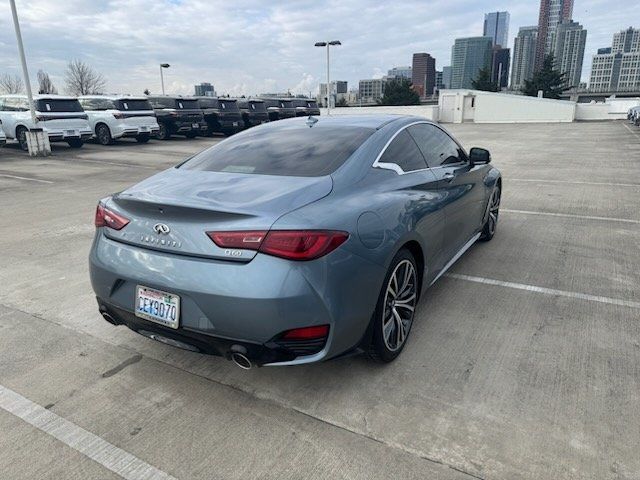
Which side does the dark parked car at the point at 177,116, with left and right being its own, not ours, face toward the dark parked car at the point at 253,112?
right

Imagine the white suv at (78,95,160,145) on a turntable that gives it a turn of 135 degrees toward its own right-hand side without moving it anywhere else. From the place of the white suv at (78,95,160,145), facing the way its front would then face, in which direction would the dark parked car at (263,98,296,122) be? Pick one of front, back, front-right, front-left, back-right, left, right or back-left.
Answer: front-left

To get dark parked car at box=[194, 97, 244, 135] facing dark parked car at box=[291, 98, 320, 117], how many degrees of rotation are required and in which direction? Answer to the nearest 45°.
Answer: approximately 90° to its right

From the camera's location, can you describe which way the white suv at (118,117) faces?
facing away from the viewer and to the left of the viewer

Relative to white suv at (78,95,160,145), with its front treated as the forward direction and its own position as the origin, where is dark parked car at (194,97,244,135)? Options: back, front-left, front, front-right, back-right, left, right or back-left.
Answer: right

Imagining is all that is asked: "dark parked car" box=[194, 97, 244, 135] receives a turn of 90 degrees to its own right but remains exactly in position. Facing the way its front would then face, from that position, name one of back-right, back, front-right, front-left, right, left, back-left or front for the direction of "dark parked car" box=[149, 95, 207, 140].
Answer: back

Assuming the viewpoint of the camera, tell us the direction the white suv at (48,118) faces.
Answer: facing away from the viewer and to the left of the viewer

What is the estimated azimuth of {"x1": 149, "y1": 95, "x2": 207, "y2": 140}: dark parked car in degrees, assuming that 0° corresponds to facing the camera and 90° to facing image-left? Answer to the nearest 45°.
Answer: approximately 135°

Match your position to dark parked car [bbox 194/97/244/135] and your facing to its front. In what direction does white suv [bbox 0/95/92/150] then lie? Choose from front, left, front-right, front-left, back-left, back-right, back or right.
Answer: left

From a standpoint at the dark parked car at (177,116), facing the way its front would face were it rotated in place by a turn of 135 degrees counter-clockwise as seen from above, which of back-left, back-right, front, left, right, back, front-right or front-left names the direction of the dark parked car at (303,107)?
back-left

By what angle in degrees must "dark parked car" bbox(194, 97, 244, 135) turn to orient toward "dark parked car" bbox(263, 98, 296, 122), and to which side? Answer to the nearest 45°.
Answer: approximately 90° to its right

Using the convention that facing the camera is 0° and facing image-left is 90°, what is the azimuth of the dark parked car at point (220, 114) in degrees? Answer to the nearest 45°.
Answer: approximately 135°
